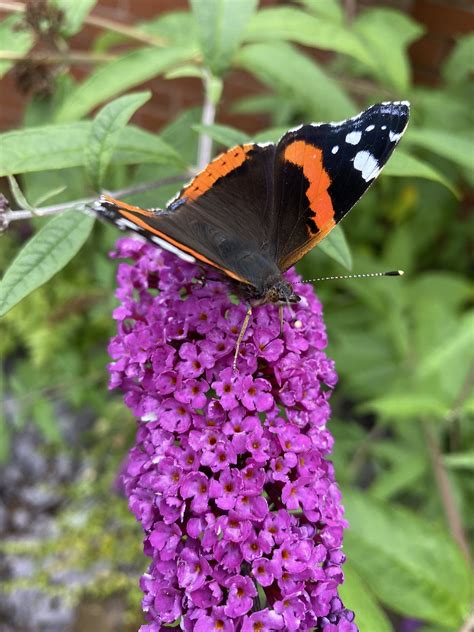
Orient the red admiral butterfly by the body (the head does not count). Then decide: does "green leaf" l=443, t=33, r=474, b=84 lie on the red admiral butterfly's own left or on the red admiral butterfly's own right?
on the red admiral butterfly's own left

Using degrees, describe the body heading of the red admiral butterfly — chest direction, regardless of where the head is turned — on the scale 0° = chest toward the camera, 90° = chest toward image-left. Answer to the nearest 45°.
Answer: approximately 315°
